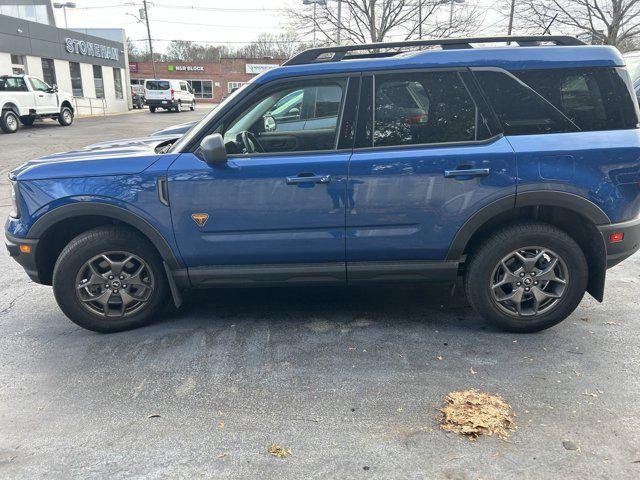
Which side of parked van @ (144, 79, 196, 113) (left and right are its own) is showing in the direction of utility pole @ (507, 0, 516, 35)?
right

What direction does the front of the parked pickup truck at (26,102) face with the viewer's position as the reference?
facing away from the viewer and to the right of the viewer

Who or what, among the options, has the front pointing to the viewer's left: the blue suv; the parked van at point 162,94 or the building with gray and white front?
the blue suv

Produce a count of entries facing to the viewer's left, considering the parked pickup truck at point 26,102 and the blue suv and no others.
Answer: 1

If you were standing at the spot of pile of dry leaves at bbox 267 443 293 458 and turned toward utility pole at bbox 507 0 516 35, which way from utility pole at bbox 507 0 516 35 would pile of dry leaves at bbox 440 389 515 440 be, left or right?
right

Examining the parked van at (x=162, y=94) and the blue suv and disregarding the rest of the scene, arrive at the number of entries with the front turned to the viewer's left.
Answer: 1

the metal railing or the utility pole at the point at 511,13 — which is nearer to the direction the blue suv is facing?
the metal railing

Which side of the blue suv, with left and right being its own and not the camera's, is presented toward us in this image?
left

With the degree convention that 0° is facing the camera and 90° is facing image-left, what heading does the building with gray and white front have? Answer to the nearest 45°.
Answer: approximately 315°

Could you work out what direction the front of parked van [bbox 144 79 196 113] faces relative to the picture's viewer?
facing away from the viewer and to the right of the viewer

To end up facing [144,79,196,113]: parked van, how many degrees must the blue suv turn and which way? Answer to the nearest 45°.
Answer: approximately 90° to its right
